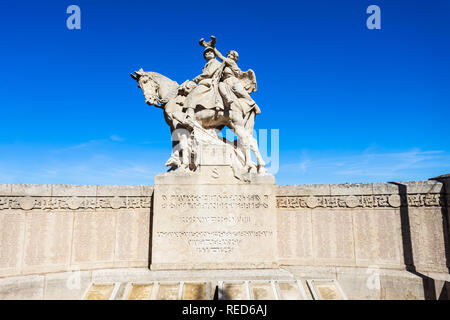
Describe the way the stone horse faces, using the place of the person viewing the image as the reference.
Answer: facing to the left of the viewer
